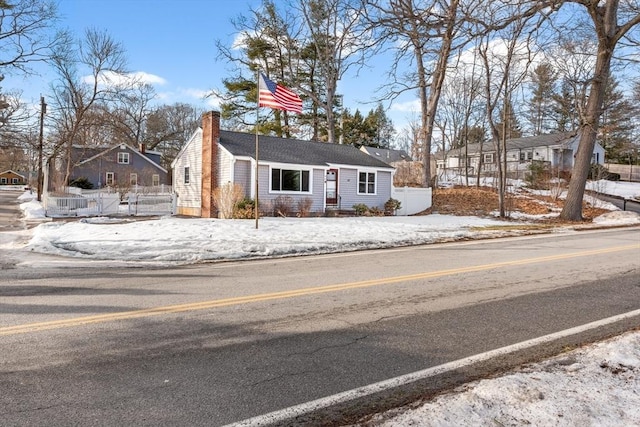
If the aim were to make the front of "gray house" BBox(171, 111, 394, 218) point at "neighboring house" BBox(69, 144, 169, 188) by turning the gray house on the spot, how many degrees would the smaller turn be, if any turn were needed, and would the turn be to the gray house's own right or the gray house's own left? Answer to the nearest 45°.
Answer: approximately 180°

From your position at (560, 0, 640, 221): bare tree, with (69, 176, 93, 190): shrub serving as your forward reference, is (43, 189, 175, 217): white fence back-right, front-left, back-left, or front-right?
front-left

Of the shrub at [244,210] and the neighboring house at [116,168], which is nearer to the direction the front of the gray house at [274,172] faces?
the shrub

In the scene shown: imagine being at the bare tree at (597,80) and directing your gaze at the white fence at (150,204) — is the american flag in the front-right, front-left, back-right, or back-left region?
front-left

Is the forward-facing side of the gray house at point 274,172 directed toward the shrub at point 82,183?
no

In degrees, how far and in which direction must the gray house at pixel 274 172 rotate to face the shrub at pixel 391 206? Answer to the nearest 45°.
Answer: approximately 45° to its left

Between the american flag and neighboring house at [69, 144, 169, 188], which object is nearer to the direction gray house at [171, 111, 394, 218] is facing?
the american flag

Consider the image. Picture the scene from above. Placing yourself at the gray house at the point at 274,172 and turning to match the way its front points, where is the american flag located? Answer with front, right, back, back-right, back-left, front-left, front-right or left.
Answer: front-right

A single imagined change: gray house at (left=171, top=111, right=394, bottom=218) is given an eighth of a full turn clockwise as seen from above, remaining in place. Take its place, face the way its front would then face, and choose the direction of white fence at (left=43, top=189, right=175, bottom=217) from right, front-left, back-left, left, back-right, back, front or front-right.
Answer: right

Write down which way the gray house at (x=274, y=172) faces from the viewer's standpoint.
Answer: facing the viewer and to the right of the viewer

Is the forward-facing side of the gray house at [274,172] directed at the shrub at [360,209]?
no

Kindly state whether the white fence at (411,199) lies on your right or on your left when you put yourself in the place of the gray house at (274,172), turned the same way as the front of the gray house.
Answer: on your left

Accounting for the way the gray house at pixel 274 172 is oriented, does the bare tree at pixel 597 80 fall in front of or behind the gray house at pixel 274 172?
in front
